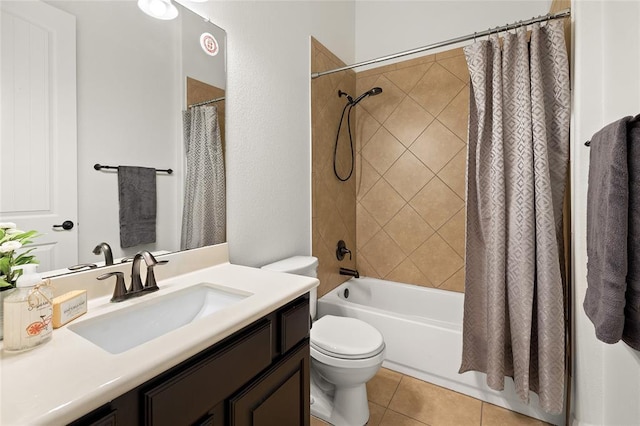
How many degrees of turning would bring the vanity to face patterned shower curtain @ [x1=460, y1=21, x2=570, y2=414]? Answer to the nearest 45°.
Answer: approximately 45° to its left

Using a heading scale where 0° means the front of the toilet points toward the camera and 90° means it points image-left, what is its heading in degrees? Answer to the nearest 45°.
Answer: approximately 315°

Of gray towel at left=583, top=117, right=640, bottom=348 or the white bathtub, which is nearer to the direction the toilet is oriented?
the gray towel

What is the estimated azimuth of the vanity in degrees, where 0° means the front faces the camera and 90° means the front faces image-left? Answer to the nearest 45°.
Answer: approximately 315°

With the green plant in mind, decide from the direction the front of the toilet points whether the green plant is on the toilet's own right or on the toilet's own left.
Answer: on the toilet's own right

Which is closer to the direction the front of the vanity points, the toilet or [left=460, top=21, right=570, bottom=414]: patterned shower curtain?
the patterned shower curtain

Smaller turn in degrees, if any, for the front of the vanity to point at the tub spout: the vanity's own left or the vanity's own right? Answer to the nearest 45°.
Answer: approximately 90° to the vanity's own left

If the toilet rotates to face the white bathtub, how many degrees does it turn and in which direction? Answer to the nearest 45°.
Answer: approximately 90° to its left

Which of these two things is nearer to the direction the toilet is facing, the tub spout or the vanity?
the vanity
